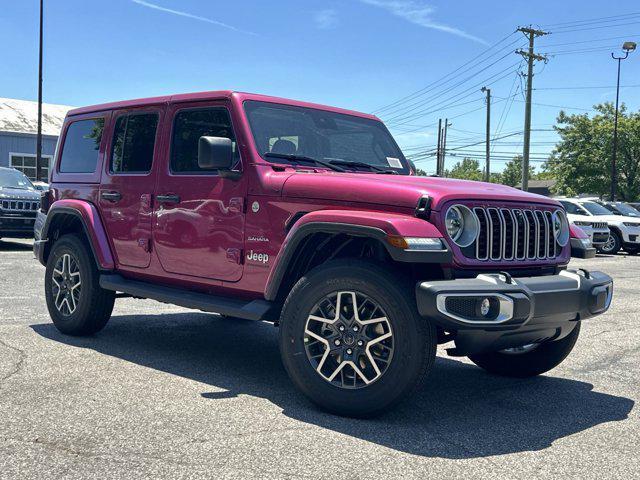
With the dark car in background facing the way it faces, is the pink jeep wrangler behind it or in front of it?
in front

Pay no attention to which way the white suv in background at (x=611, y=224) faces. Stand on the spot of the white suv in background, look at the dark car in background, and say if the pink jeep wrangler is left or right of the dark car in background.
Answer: left

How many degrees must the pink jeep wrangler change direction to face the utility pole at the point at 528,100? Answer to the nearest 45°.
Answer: approximately 135° to its left

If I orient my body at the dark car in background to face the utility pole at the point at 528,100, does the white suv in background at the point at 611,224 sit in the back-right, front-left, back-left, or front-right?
front-right

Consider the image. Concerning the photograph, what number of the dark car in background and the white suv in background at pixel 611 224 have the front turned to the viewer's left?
0

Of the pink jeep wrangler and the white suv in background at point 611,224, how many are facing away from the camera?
0

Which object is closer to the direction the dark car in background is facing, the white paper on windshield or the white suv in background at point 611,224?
the white paper on windshield

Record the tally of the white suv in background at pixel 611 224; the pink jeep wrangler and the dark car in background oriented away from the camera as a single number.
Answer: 0

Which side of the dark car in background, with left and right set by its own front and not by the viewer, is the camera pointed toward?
front

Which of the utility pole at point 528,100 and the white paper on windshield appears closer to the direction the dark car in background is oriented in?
the white paper on windshield

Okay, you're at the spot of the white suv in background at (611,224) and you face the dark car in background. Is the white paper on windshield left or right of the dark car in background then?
left
